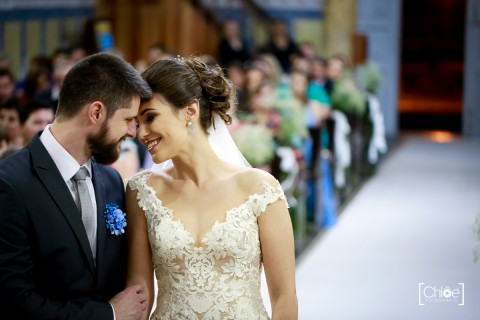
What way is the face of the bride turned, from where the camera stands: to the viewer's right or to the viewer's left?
to the viewer's left

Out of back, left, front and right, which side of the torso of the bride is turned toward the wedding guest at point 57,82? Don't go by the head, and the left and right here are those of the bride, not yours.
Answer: back

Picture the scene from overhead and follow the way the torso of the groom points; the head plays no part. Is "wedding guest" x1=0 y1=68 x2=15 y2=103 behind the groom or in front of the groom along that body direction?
behind

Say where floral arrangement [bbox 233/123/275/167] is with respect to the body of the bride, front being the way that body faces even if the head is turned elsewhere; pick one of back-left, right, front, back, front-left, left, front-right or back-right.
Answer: back

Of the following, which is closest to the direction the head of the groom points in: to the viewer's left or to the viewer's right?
to the viewer's right

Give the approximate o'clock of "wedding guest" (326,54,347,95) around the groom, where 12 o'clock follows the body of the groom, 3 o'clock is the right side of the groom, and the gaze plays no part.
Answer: The wedding guest is roughly at 8 o'clock from the groom.

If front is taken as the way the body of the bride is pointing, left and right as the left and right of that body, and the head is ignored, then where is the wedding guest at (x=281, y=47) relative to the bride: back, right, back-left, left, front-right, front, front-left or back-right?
back

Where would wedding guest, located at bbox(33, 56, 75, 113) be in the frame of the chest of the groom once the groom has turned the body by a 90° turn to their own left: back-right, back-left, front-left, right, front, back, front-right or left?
front-left

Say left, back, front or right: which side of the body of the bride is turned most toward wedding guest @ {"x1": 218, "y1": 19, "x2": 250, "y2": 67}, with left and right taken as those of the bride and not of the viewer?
back
